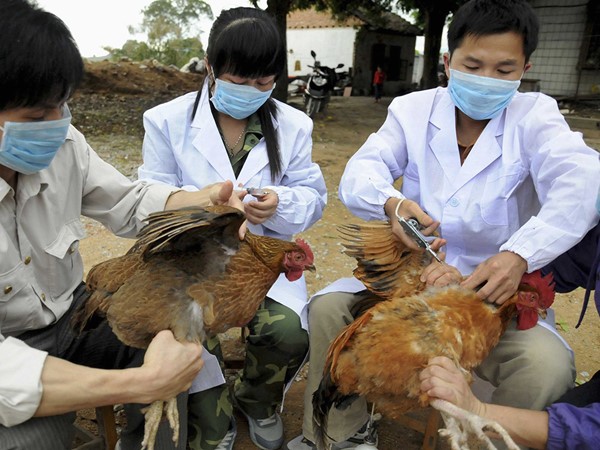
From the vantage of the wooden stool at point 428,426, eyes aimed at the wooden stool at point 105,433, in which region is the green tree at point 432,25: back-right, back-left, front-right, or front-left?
back-right

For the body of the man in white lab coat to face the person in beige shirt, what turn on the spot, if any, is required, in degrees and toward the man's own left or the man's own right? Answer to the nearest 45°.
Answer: approximately 45° to the man's own right

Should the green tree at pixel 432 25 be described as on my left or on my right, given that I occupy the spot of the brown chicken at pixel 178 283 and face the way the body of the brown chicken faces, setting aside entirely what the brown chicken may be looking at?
on my left

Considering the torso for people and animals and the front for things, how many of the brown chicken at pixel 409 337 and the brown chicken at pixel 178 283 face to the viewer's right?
2

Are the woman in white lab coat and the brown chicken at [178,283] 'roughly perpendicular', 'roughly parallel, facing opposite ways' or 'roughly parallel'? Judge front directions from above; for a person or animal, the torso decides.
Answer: roughly perpendicular

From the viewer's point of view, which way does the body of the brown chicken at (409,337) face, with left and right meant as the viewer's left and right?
facing to the right of the viewer

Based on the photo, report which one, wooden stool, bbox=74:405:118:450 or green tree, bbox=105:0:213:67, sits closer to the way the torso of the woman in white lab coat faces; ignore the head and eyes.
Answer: the wooden stool

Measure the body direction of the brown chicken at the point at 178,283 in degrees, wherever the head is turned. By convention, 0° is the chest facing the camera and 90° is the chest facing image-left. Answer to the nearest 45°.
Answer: approximately 270°

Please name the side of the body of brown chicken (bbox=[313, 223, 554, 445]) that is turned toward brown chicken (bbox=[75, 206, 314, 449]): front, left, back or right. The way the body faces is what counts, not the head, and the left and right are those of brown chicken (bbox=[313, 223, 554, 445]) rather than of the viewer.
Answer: back
